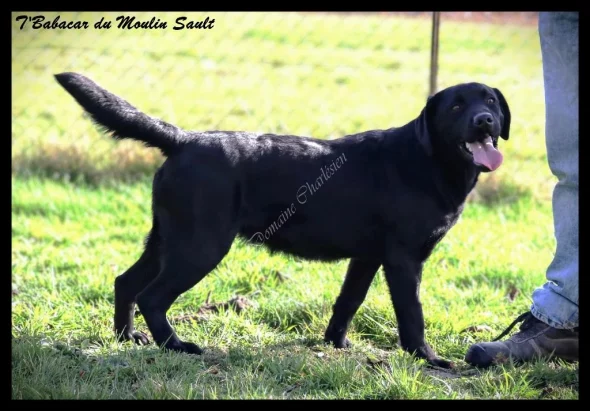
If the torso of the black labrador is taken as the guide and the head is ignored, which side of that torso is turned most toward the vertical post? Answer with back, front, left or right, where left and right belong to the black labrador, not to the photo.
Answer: left

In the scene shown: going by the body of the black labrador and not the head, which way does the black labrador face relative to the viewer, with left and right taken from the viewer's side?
facing to the right of the viewer
